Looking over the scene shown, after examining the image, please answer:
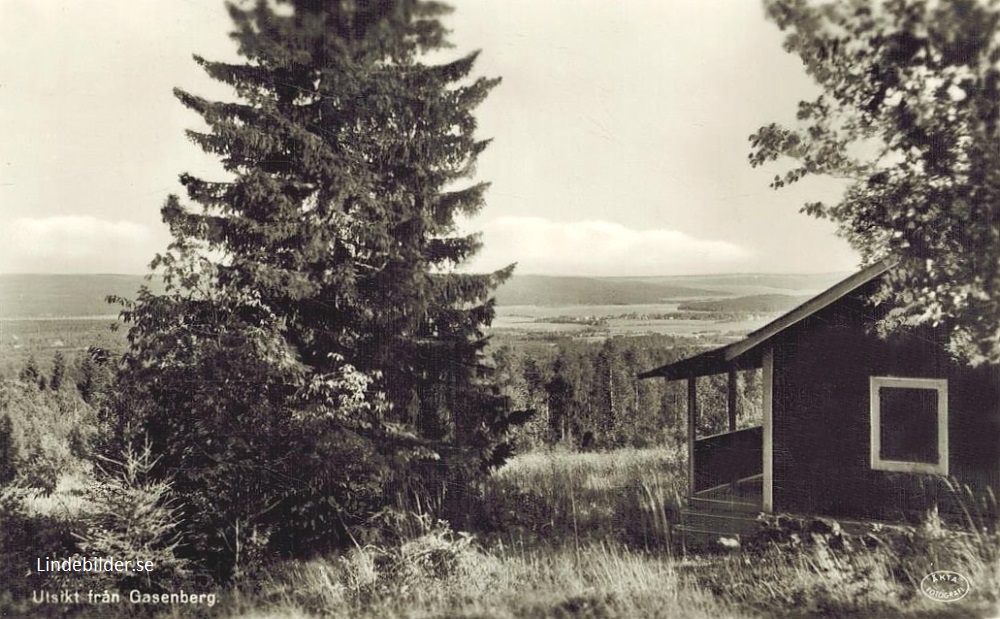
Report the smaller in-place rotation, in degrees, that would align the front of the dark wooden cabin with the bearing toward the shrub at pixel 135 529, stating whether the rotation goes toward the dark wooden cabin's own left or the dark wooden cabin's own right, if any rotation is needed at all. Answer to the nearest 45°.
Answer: approximately 45° to the dark wooden cabin's own left

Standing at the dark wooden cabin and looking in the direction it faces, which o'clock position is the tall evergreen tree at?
The tall evergreen tree is roughly at 11 o'clock from the dark wooden cabin.

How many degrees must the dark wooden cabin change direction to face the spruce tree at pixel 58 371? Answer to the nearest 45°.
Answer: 0° — it already faces it

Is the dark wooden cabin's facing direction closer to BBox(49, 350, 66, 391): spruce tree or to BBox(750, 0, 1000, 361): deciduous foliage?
the spruce tree

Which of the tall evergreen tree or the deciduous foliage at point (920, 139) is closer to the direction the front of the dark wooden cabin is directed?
the tall evergreen tree

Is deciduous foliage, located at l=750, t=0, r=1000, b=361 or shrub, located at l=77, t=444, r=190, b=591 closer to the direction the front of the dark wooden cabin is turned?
the shrub

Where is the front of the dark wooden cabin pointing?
to the viewer's left
